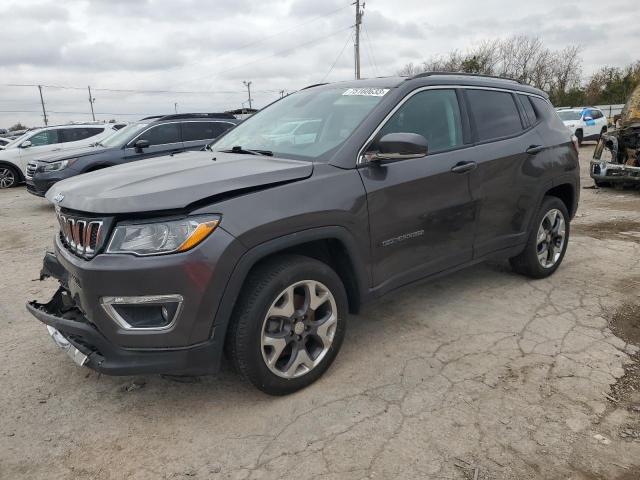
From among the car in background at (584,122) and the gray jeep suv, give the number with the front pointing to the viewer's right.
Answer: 0

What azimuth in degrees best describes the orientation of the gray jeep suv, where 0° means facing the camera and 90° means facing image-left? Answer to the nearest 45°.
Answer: approximately 45°

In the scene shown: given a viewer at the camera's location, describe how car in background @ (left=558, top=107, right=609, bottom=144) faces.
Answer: facing the viewer and to the left of the viewer

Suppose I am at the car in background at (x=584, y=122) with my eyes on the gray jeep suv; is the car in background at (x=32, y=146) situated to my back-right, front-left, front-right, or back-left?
front-right

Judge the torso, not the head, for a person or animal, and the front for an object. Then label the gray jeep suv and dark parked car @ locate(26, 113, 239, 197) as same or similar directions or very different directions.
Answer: same or similar directions

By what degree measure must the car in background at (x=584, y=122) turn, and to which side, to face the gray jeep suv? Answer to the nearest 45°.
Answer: approximately 45° to its left

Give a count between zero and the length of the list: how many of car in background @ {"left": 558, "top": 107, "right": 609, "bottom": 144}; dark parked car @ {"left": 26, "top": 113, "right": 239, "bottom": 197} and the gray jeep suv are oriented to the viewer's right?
0

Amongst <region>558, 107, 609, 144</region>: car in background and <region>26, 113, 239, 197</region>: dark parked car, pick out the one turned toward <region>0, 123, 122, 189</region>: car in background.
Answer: <region>558, 107, 609, 144</region>: car in background

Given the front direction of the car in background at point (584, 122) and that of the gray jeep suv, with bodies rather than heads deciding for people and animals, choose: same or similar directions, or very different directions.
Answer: same or similar directions

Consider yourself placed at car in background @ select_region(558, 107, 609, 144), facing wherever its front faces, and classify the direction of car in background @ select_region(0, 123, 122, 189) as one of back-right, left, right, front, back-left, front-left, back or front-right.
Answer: front

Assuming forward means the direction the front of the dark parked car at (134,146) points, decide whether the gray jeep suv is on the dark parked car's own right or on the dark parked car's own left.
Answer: on the dark parked car's own left

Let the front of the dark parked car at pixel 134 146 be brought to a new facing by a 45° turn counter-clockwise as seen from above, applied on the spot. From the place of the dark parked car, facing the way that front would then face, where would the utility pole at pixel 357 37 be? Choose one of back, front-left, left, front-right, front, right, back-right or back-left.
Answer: back-left

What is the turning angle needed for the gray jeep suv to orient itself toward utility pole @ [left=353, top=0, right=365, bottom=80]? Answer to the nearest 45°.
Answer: approximately 135° to its right

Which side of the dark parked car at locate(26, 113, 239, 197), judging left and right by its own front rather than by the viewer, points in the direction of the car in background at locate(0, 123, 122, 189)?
right

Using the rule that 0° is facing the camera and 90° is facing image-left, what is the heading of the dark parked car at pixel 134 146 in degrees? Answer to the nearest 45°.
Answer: approximately 45°
